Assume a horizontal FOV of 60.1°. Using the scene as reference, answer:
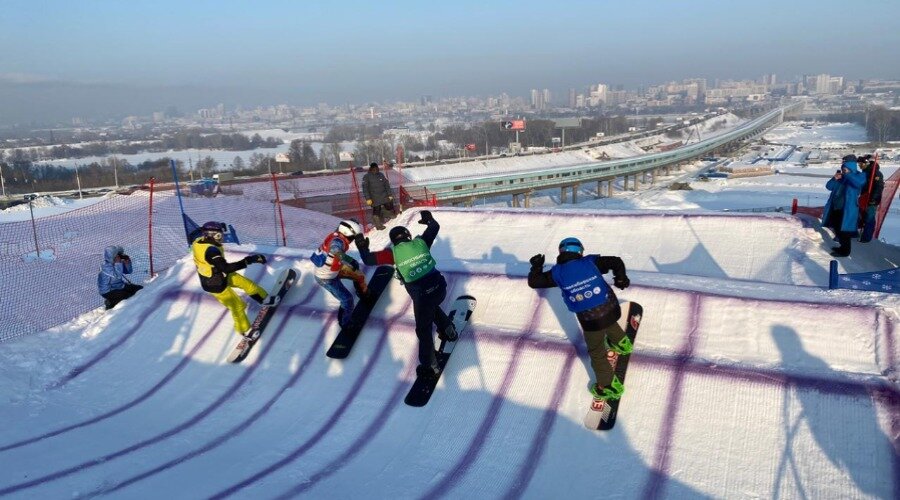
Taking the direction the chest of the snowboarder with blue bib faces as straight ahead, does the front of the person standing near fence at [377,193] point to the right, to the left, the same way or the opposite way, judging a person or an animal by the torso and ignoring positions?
the opposite way

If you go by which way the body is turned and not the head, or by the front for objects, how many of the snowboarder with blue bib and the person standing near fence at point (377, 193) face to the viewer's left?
0

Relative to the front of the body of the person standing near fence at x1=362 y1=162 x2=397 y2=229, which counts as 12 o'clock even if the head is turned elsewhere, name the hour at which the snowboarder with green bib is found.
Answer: The snowboarder with green bib is roughly at 12 o'clock from the person standing near fence.

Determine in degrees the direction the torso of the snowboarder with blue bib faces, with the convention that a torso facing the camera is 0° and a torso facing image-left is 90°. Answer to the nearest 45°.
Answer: approximately 180°

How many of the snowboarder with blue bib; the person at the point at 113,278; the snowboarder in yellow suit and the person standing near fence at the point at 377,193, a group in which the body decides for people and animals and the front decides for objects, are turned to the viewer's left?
0

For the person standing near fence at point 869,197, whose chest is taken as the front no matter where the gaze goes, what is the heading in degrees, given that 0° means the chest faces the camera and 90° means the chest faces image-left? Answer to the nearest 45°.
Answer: approximately 90°

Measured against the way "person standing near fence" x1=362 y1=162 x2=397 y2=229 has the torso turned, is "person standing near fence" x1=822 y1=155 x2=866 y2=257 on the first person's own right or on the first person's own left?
on the first person's own left

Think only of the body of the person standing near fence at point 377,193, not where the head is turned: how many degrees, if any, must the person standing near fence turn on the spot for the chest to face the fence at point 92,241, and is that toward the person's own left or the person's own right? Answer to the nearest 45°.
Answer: approximately 90° to the person's own right

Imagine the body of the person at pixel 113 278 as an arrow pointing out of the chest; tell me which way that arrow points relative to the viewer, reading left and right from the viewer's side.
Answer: facing to the right of the viewer

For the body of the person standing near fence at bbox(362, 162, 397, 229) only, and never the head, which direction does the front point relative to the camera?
toward the camera

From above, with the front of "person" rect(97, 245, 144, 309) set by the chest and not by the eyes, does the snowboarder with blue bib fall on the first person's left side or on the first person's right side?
on the first person's right side
